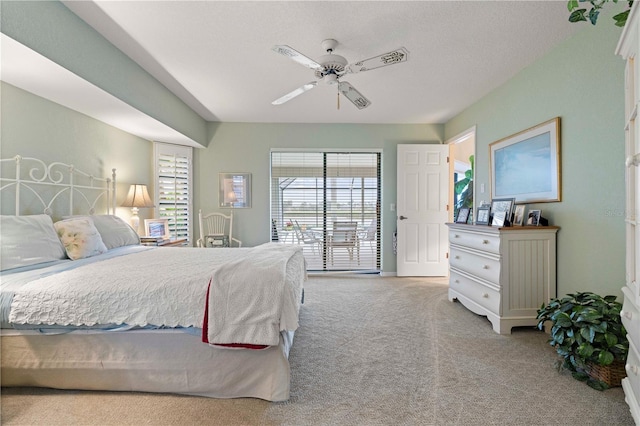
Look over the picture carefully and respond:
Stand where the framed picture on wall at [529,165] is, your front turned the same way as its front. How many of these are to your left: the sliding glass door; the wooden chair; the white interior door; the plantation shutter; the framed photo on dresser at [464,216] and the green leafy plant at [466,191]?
0

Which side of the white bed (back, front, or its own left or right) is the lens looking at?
right

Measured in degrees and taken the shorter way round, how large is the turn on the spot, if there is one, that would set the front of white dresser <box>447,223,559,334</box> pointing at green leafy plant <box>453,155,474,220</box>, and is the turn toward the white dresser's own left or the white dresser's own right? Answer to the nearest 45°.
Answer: approximately 135° to the white dresser's own right

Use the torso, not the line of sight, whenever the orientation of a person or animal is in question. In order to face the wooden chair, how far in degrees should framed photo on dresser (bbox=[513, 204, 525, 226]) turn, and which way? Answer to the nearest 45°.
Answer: approximately 45° to its right

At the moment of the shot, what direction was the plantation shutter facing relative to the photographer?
facing the viewer and to the right of the viewer

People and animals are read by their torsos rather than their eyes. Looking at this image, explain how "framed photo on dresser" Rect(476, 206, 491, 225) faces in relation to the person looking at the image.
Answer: facing the viewer and to the left of the viewer

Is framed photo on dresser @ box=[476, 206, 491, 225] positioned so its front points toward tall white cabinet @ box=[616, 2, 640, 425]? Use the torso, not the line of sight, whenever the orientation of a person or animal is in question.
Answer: no

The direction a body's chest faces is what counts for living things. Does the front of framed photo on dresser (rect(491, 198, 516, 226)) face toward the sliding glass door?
no

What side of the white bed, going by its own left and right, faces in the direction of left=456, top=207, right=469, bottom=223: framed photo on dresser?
front

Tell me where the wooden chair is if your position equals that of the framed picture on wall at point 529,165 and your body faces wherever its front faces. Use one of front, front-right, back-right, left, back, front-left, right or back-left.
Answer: front-right

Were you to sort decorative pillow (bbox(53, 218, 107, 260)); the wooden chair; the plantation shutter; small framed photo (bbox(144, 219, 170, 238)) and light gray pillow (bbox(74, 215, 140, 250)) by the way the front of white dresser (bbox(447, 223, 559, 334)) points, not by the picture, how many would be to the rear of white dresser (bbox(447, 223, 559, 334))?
0

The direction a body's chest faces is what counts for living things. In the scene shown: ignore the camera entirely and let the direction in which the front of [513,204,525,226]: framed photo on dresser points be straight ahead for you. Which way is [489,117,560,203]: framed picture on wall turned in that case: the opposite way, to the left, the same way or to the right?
the same way

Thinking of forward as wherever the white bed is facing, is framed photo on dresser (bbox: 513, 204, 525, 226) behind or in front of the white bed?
in front

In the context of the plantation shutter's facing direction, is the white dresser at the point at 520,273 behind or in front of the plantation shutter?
in front

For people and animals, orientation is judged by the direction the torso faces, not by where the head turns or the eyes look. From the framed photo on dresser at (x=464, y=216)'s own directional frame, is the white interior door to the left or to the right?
on its right

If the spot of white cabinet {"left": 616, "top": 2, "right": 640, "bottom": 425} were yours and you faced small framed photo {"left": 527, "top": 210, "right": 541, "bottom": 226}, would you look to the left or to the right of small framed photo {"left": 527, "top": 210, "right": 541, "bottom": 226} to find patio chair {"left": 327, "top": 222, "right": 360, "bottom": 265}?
left

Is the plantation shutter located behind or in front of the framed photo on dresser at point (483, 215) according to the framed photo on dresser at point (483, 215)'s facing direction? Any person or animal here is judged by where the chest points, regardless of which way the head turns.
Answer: in front
